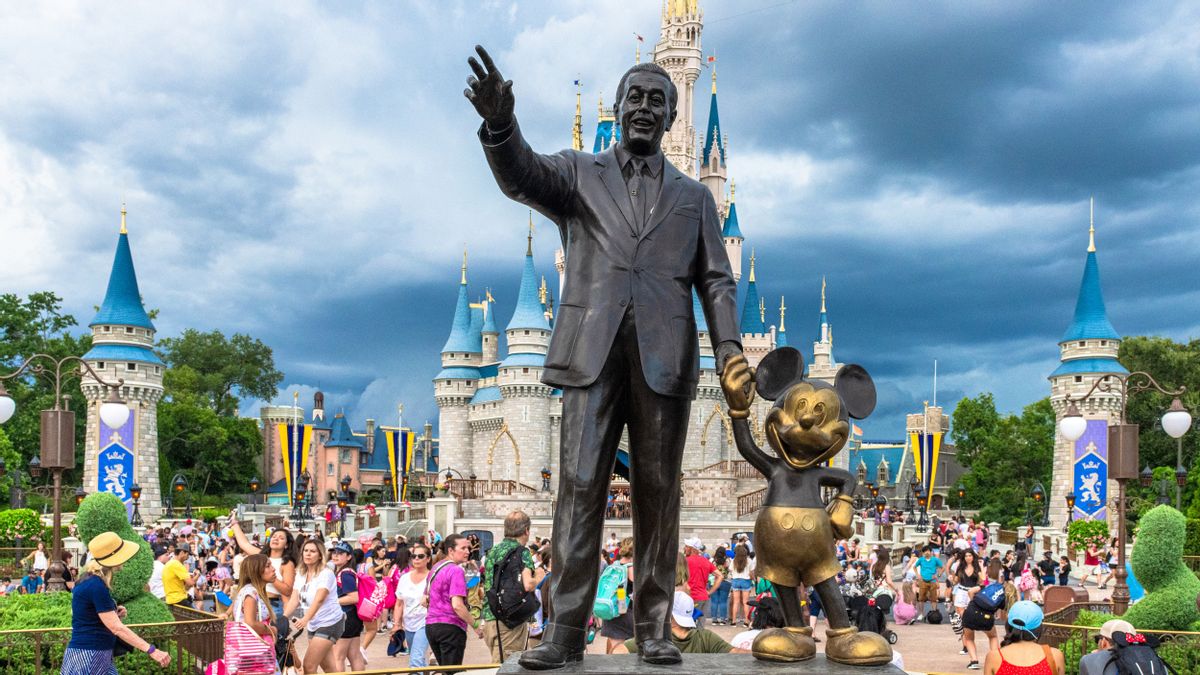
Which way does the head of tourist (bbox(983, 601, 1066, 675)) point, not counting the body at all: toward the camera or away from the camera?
away from the camera

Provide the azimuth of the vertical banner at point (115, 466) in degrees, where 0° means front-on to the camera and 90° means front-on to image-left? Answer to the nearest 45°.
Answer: approximately 0°

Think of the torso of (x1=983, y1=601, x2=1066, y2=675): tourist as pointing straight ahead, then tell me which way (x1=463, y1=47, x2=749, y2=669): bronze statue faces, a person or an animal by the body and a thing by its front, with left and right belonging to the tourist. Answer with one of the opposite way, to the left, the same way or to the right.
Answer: the opposite way

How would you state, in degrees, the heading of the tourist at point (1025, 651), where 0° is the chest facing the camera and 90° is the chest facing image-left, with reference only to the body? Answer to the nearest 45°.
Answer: approximately 180°

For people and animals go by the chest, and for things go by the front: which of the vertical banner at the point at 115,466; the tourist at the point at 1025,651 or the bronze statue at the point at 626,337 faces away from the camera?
the tourist

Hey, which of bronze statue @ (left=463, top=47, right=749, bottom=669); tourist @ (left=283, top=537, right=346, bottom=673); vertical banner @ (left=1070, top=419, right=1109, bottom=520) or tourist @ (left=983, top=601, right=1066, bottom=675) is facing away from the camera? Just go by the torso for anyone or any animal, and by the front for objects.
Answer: tourist @ (left=983, top=601, right=1066, bottom=675)

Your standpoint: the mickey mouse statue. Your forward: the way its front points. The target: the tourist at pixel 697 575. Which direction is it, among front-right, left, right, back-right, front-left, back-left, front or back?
back
